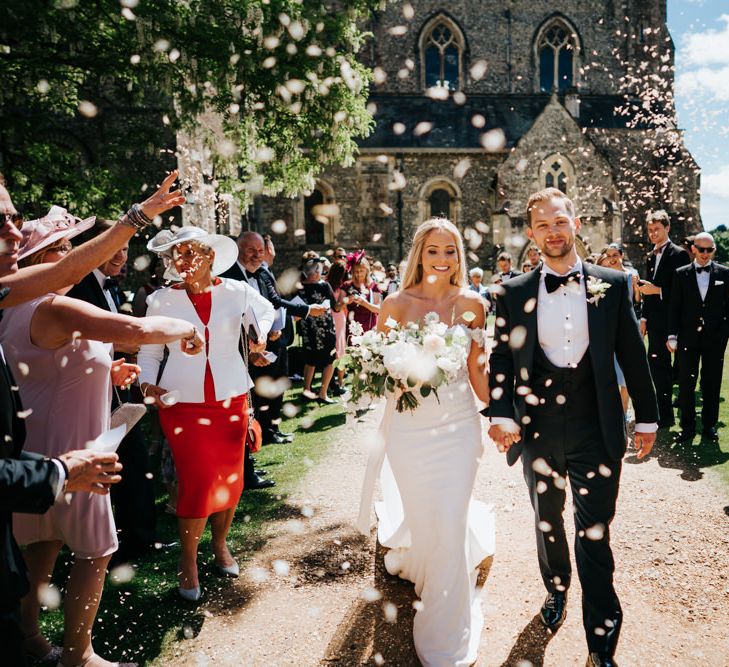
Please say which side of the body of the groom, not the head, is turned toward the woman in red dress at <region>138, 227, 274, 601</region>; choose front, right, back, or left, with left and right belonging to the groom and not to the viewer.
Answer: right

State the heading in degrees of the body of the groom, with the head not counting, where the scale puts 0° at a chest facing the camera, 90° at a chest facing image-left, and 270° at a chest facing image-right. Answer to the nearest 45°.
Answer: approximately 0°

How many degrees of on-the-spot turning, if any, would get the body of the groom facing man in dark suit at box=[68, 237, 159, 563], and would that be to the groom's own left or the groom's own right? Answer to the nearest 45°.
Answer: approximately 90° to the groom's own right

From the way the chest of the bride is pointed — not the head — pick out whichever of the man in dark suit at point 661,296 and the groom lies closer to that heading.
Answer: the groom

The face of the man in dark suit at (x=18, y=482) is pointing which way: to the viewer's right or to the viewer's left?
to the viewer's right

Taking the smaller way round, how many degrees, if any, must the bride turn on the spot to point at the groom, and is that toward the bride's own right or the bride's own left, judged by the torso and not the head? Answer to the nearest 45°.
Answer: approximately 90° to the bride's own left

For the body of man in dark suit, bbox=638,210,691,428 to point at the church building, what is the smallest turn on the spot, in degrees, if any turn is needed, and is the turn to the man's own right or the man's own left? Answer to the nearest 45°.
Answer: approximately 135° to the man's own right

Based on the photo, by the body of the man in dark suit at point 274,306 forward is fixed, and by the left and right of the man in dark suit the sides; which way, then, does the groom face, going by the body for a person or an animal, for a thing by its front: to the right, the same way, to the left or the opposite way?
to the right

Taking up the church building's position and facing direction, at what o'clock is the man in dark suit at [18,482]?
The man in dark suit is roughly at 12 o'clock from the church building.

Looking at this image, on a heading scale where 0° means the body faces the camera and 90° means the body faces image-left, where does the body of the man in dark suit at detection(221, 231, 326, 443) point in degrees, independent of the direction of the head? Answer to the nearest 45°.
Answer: approximately 315°
